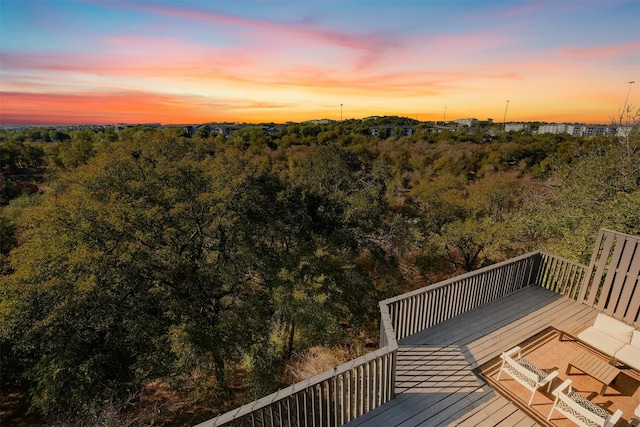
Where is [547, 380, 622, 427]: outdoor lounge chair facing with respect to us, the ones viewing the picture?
facing away from the viewer and to the right of the viewer

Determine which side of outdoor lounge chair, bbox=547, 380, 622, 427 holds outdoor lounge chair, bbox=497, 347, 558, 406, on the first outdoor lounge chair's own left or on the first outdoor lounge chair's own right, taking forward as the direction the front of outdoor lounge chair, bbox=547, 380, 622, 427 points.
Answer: on the first outdoor lounge chair's own left

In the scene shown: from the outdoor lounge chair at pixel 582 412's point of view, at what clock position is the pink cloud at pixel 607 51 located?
The pink cloud is roughly at 10 o'clock from the outdoor lounge chair.

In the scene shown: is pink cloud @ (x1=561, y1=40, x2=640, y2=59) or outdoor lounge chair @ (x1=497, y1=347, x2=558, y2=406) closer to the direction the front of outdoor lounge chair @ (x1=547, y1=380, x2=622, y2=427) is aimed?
the pink cloud
